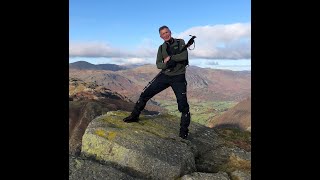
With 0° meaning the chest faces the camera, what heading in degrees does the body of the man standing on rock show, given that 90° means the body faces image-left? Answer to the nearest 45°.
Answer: approximately 0°

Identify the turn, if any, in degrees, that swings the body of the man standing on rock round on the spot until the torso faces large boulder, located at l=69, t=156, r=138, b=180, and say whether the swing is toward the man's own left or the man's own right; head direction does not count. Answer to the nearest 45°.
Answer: approximately 45° to the man's own right
